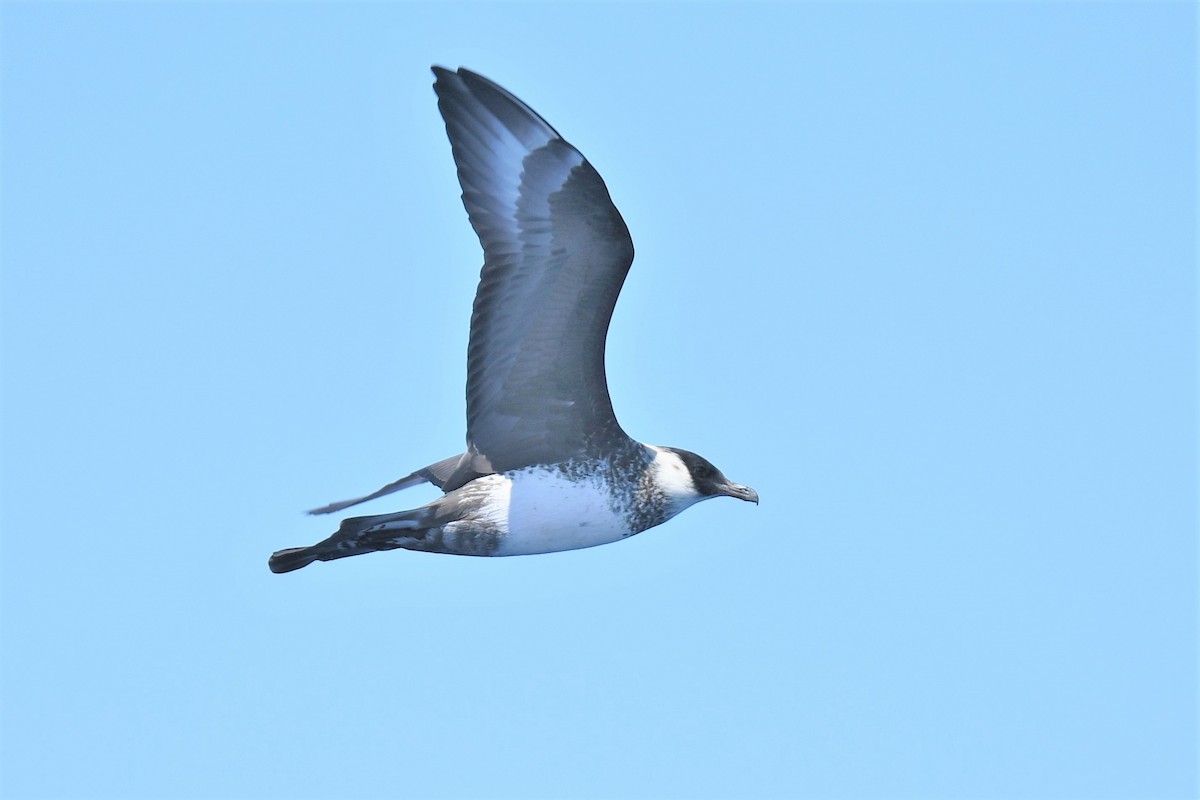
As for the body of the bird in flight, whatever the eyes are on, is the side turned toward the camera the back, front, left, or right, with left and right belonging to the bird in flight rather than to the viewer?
right
